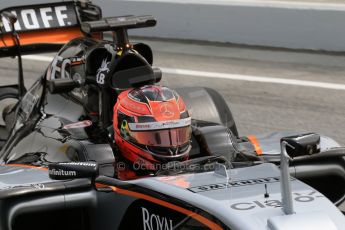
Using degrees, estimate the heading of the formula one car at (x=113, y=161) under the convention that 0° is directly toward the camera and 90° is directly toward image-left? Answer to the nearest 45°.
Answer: approximately 315°
